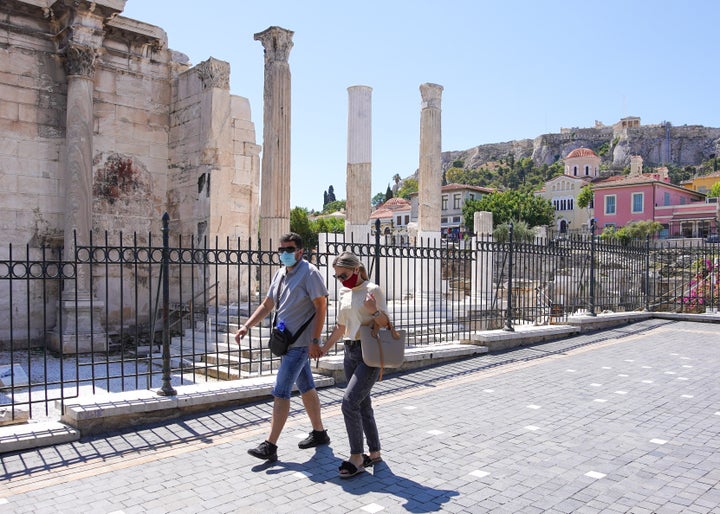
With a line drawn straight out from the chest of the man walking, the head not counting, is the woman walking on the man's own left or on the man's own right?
on the man's own left

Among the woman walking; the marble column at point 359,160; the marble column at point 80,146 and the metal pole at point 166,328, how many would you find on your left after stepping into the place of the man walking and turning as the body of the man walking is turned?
1

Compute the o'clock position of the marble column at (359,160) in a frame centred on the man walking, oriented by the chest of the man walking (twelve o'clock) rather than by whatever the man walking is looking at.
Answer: The marble column is roughly at 5 o'clock from the man walking.

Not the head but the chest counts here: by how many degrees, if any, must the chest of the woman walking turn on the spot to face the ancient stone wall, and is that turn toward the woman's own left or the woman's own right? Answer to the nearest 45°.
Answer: approximately 90° to the woman's own right

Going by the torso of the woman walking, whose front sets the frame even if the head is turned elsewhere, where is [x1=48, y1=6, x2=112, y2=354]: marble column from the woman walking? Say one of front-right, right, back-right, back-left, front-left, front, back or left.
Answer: right

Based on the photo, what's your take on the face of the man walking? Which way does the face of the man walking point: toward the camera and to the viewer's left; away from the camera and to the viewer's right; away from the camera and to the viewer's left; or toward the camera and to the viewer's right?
toward the camera and to the viewer's left

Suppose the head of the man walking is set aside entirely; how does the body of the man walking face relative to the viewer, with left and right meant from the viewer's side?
facing the viewer and to the left of the viewer

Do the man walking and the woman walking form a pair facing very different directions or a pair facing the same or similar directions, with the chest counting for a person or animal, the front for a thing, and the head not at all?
same or similar directions

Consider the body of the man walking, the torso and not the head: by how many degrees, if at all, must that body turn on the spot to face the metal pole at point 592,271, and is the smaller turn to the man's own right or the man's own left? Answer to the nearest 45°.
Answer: approximately 180°

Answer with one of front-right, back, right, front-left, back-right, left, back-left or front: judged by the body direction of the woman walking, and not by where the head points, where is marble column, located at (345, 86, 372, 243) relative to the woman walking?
back-right

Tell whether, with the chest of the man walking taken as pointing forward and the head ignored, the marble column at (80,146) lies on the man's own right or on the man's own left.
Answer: on the man's own right

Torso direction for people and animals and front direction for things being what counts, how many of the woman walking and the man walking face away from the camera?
0

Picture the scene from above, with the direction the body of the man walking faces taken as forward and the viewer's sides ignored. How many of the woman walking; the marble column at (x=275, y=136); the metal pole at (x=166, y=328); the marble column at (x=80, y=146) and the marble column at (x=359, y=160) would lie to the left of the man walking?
1

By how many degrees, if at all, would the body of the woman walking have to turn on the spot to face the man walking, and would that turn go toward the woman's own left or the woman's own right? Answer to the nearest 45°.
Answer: approximately 90° to the woman's own right

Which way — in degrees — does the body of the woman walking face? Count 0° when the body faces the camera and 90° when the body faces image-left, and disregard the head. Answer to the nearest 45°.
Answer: approximately 45°

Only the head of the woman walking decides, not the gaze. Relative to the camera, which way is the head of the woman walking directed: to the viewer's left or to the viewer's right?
to the viewer's left

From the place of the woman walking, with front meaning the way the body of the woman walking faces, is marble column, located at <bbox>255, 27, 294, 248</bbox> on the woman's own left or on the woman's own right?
on the woman's own right
